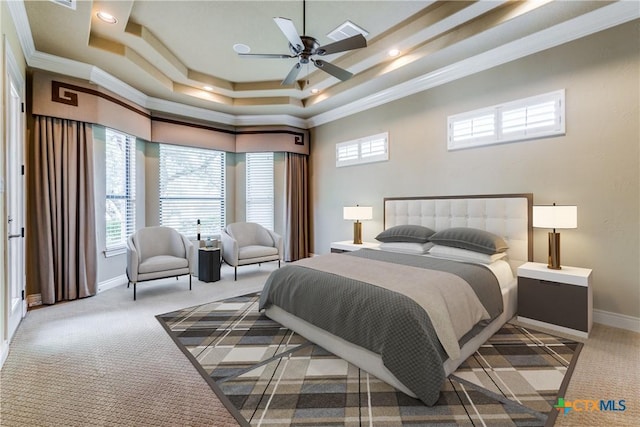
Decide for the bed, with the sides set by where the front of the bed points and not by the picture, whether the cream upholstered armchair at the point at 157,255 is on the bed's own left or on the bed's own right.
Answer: on the bed's own right

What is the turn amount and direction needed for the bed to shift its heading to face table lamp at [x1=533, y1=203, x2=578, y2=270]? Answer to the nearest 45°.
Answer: approximately 180°

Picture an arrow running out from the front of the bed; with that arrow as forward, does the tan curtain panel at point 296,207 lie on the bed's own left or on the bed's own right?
on the bed's own right

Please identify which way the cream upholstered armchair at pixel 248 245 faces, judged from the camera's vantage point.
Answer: facing the viewer and to the right of the viewer

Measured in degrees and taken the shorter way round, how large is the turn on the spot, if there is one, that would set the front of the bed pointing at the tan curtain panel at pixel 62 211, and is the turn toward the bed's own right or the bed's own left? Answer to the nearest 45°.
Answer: approximately 45° to the bed's own right

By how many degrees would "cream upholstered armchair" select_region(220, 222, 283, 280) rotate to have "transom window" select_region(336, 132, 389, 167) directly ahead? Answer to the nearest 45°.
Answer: approximately 45° to its left

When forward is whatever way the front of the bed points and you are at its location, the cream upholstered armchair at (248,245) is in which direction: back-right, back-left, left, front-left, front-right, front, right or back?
right

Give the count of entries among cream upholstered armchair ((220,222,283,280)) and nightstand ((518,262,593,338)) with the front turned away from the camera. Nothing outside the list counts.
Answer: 0

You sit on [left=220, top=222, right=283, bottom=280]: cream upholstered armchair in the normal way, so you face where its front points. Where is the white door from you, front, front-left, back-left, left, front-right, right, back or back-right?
right

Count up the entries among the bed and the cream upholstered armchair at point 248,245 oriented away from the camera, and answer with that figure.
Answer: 0

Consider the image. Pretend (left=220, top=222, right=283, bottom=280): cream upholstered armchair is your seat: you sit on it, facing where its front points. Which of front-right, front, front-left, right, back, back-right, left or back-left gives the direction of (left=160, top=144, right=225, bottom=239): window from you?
back

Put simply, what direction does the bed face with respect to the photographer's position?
facing the viewer and to the left of the viewer
